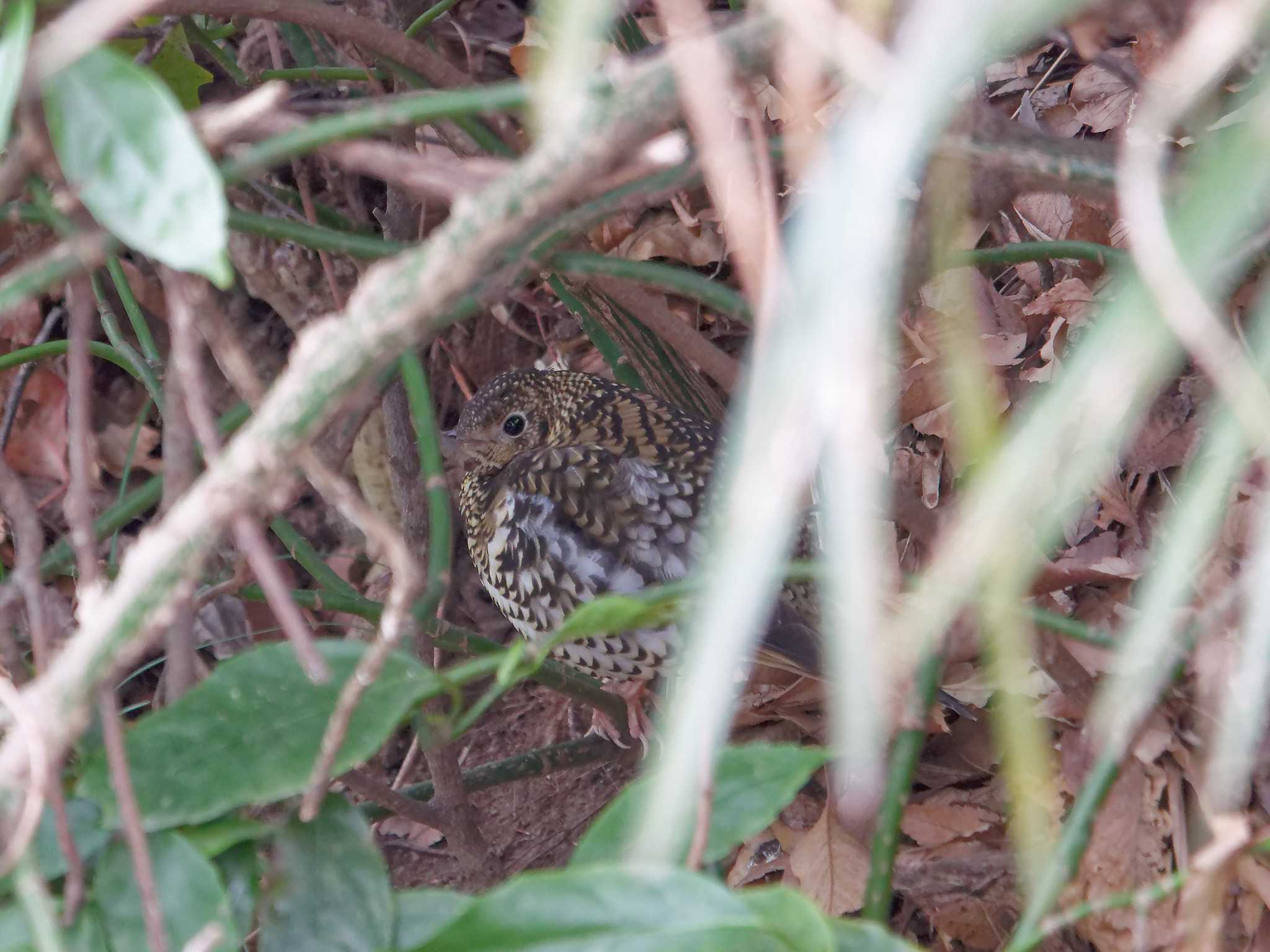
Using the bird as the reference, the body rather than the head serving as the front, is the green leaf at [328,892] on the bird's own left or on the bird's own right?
on the bird's own left

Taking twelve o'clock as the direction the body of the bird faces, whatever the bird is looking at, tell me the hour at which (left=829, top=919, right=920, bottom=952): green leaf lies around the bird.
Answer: The green leaf is roughly at 9 o'clock from the bird.

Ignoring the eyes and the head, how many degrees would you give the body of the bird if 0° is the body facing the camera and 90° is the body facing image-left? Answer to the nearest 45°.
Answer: approximately 90°

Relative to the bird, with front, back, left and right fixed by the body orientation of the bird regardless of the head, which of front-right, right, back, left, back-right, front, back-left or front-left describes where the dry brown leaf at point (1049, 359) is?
back

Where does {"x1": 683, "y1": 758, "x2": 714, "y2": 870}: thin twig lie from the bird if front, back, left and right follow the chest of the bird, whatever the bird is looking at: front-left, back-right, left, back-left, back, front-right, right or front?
left

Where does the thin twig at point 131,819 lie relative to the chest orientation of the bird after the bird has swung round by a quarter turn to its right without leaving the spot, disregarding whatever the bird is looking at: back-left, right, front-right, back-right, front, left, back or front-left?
back

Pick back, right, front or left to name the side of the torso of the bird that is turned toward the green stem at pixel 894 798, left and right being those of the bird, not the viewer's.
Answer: left

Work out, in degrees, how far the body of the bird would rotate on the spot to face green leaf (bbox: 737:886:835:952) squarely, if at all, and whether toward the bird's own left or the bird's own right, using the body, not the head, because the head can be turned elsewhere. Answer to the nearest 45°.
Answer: approximately 90° to the bird's own left
